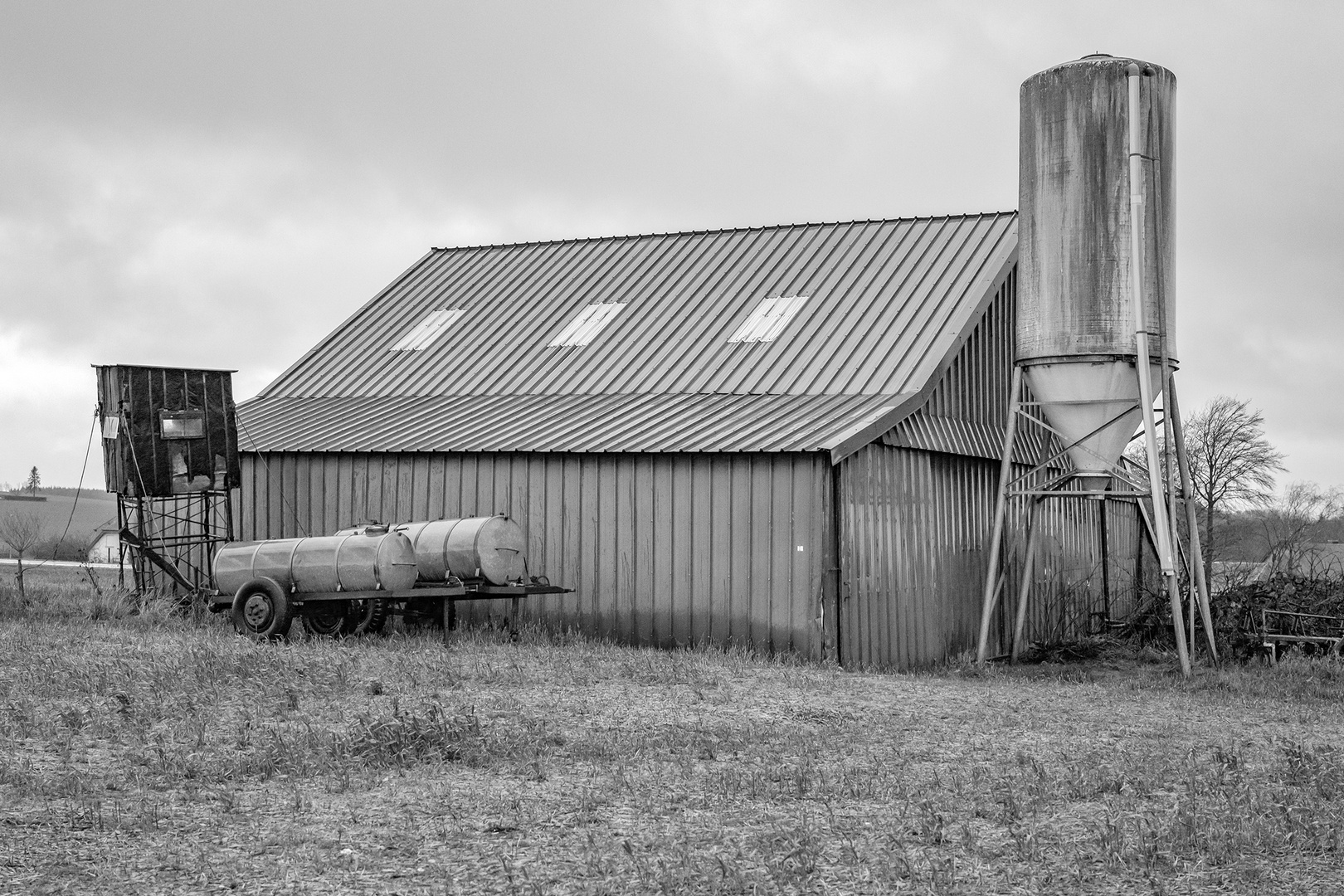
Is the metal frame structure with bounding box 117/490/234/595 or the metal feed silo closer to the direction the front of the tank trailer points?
the metal feed silo

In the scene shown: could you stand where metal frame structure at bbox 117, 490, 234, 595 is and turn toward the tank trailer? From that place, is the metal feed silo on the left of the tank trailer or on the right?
left

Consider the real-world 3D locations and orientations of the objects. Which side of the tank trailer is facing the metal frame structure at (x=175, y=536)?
back

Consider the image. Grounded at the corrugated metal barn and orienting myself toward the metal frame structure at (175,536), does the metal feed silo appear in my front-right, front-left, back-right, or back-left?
back-left

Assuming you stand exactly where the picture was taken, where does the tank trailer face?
facing the viewer and to the right of the viewer

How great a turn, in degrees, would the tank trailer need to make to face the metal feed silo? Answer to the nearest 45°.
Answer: approximately 45° to its left
